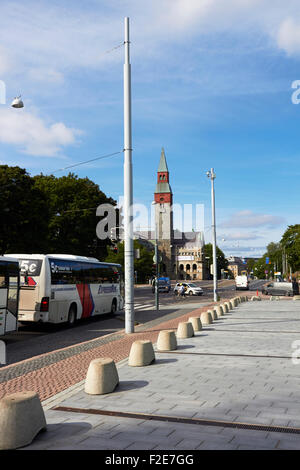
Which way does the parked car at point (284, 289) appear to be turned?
to the viewer's left

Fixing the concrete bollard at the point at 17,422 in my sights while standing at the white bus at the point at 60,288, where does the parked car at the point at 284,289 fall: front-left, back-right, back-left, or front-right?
back-left

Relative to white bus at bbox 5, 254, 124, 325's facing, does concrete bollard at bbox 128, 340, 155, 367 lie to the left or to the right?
on its right

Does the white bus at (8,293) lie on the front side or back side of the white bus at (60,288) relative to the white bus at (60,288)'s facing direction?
on the back side

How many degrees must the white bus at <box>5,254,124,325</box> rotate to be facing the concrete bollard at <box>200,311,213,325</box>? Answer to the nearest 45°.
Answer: approximately 45° to its right

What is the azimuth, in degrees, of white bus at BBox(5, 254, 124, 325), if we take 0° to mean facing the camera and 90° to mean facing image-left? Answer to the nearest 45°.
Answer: approximately 225°

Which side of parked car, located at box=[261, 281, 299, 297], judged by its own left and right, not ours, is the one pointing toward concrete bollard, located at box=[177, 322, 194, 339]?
left
